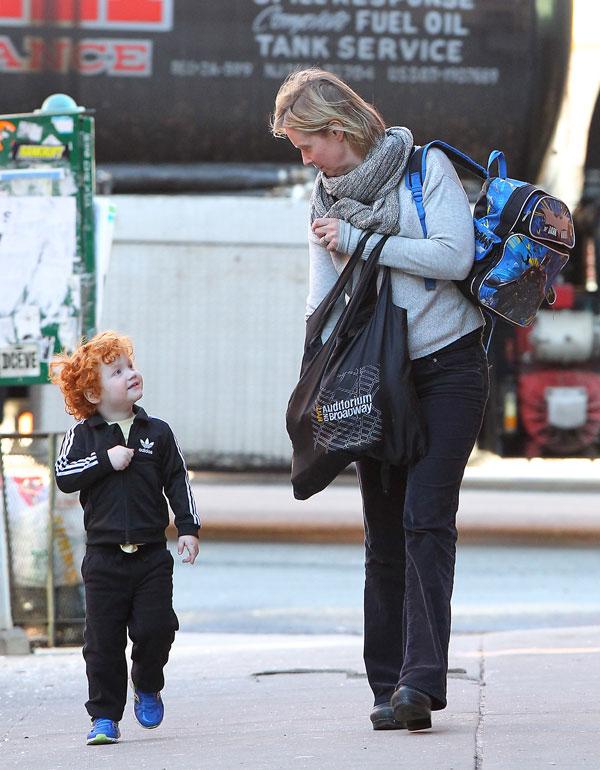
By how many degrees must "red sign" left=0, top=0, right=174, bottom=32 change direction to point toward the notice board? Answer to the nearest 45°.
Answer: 0° — it already faces it

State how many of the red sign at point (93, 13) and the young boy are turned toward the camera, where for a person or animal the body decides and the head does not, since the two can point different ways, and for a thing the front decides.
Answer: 2

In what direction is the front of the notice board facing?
toward the camera

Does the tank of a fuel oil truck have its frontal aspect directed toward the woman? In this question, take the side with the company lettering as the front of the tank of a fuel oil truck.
yes

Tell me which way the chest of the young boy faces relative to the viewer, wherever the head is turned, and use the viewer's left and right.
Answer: facing the viewer

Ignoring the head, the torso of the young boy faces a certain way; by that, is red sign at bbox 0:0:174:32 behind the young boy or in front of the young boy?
behind

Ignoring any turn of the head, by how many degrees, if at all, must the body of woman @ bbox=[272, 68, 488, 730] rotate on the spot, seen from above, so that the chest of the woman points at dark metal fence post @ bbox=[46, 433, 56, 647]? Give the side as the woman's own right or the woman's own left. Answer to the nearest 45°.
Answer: approximately 90° to the woman's own right

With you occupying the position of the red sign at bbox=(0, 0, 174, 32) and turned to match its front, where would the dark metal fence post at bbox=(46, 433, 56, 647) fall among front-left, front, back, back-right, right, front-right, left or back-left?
front

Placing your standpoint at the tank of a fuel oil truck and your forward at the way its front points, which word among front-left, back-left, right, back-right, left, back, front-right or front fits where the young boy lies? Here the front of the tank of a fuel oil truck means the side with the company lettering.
front

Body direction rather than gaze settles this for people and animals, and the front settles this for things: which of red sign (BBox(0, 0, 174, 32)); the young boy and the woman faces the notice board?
the red sign

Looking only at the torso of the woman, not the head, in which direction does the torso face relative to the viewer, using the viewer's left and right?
facing the viewer and to the left of the viewer

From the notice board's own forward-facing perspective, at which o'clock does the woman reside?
The woman is roughly at 11 o'clock from the notice board.
